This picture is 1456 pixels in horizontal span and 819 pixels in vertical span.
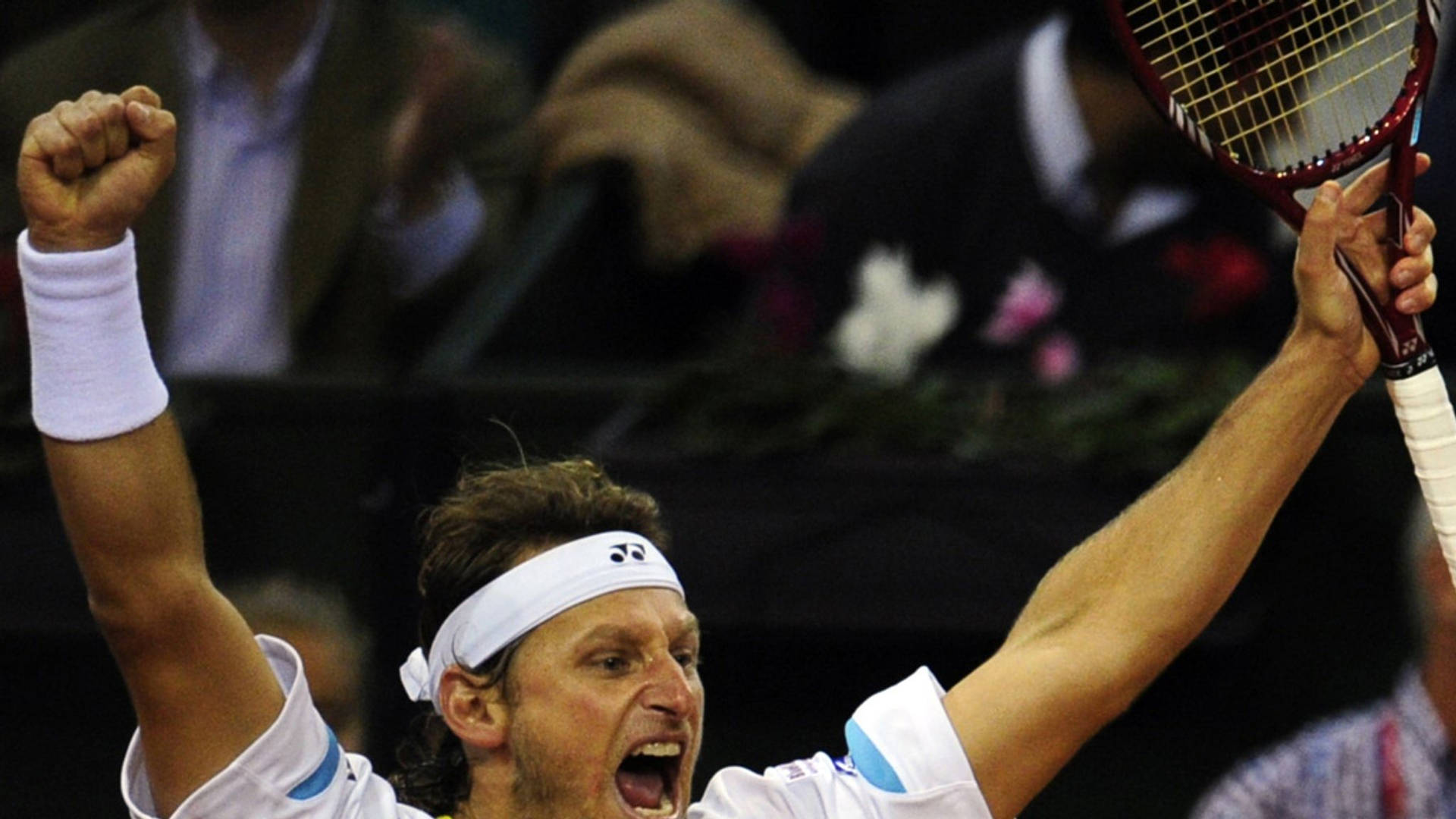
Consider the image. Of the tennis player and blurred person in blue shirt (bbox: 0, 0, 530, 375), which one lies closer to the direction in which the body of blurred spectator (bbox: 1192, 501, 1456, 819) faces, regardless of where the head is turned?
the tennis player

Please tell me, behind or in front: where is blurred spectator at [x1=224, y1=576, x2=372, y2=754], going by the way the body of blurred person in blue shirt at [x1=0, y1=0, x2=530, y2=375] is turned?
in front

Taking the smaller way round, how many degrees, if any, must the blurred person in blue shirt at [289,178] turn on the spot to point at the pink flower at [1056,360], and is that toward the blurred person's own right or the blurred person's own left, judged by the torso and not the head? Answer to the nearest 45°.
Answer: approximately 45° to the blurred person's own left

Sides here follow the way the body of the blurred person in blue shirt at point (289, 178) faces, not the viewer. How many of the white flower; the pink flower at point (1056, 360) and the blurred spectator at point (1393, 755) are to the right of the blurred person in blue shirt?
0

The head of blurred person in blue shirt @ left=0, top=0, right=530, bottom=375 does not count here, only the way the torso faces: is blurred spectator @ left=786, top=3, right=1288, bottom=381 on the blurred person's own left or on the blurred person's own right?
on the blurred person's own left

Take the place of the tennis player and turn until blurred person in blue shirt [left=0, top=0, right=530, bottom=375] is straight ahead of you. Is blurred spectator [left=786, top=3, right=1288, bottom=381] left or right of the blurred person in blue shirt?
right

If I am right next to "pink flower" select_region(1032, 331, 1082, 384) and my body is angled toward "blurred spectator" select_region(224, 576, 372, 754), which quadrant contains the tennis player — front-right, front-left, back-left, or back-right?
front-left

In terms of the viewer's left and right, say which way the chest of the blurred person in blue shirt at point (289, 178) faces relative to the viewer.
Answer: facing the viewer

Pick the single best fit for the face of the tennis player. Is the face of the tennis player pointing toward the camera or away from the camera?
toward the camera

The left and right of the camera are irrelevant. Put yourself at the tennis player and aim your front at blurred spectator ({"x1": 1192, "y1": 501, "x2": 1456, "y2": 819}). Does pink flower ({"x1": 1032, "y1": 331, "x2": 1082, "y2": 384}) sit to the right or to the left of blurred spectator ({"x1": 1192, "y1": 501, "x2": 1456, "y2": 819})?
left

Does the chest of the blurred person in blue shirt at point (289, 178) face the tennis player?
yes

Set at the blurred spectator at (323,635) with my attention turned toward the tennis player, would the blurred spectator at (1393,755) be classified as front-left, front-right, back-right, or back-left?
front-left

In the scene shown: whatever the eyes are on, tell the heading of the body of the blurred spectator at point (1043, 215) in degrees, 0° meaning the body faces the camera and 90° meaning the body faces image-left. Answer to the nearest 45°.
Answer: approximately 315°

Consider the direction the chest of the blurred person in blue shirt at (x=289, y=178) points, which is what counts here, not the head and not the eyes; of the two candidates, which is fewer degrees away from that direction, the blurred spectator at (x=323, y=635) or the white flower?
the blurred spectator

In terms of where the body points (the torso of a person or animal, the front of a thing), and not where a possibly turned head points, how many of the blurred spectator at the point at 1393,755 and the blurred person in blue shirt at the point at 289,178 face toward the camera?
2
